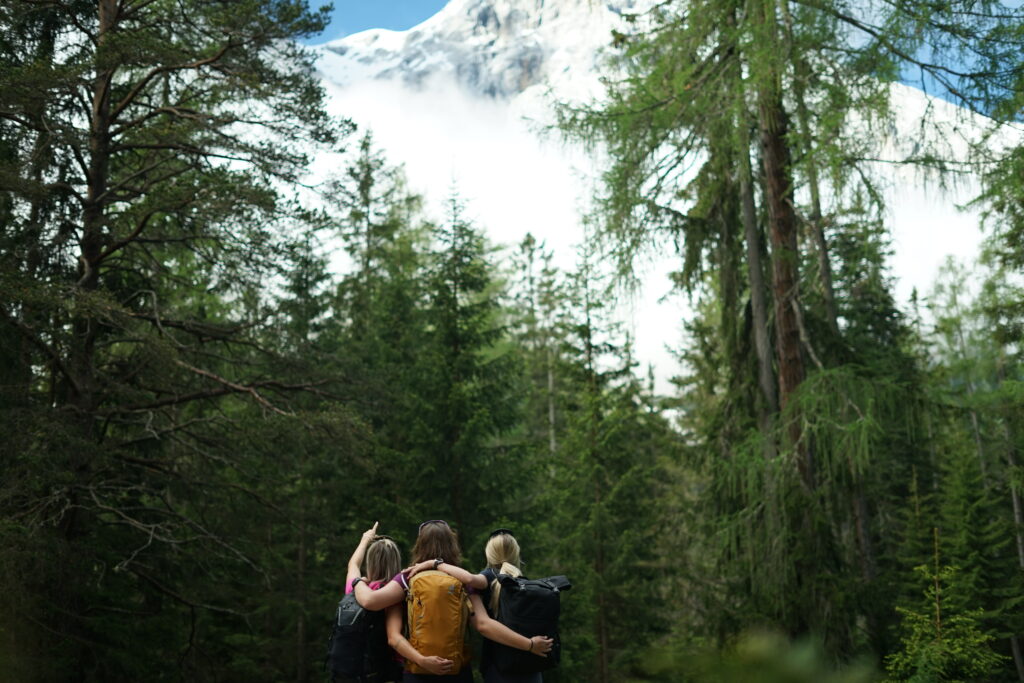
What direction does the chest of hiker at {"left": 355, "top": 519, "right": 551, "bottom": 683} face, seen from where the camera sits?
away from the camera

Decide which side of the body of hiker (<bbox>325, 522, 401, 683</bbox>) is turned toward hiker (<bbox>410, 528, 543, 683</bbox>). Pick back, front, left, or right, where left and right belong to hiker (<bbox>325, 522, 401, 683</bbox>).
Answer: right

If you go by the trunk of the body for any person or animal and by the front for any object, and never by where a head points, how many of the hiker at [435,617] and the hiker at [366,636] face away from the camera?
2

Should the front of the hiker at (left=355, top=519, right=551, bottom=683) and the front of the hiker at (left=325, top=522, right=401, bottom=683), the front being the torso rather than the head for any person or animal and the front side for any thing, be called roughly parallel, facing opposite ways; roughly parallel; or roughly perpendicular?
roughly parallel

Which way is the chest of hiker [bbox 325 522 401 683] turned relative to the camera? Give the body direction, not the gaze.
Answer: away from the camera
